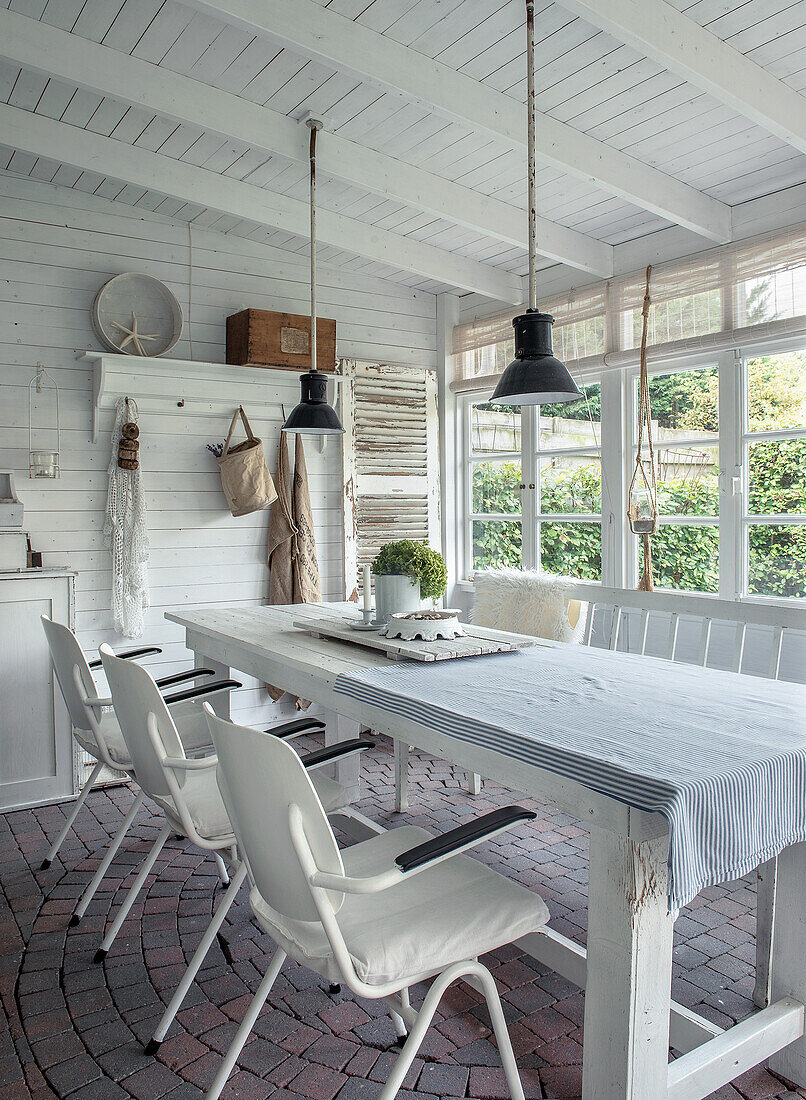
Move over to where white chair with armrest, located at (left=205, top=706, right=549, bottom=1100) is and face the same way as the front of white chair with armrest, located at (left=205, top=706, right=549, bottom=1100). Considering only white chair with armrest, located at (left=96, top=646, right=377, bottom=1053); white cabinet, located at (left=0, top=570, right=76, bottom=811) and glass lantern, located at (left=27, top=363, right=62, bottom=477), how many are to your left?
3

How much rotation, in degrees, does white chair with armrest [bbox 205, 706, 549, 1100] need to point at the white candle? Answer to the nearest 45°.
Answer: approximately 45° to its left

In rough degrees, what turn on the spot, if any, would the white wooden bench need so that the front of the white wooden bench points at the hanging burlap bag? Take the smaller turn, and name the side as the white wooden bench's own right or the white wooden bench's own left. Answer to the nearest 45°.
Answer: approximately 45° to the white wooden bench's own right

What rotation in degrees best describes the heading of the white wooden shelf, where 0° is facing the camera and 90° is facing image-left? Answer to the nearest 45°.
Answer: approximately 315°
